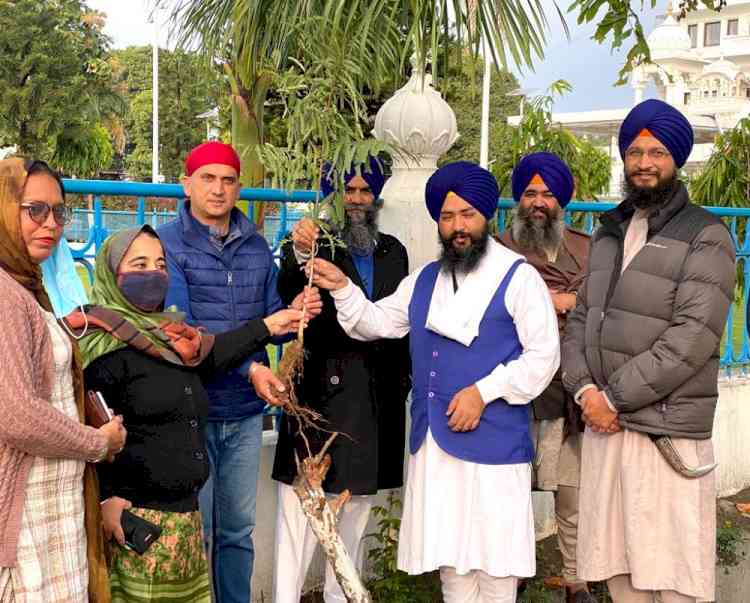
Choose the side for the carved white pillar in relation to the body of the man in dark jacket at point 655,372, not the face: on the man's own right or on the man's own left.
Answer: on the man's own right

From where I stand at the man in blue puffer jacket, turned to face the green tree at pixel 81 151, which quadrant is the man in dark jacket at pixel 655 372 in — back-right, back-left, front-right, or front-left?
back-right

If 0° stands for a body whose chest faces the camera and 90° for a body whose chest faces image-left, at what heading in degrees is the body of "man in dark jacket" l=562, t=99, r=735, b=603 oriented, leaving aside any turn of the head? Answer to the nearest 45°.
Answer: approximately 45°

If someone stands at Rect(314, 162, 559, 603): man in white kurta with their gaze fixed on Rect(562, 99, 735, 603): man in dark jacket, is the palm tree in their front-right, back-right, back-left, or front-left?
back-left

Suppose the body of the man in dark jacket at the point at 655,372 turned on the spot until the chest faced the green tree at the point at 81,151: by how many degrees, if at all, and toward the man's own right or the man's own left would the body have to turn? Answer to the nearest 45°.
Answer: approximately 90° to the man's own right

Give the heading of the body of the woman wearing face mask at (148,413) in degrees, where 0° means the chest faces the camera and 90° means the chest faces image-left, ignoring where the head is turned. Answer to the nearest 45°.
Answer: approximately 315°

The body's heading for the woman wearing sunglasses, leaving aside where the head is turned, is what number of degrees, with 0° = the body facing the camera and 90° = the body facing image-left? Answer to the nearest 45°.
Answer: approximately 315°
